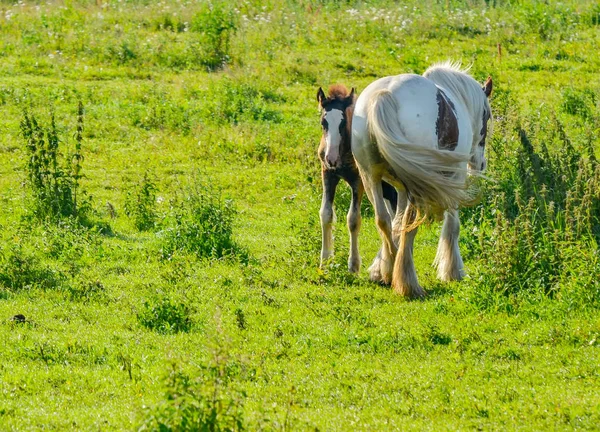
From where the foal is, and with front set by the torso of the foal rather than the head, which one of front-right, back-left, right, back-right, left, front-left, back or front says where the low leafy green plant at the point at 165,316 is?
front

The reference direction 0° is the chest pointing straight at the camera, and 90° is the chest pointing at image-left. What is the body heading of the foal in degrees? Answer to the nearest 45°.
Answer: approximately 45°

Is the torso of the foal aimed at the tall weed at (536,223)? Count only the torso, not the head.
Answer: no

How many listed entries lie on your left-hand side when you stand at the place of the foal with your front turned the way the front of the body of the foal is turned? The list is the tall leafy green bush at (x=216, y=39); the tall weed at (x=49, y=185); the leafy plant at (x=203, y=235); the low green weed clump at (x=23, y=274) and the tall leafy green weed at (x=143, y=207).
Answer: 0

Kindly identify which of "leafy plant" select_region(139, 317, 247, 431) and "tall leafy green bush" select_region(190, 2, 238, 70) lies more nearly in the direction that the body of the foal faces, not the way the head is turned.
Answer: the leafy plant

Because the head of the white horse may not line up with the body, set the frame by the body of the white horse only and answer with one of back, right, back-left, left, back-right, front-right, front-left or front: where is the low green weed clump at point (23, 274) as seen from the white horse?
back-left

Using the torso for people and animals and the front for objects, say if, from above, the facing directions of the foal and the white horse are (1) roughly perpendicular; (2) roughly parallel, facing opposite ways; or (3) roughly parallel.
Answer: roughly parallel, facing opposite ways

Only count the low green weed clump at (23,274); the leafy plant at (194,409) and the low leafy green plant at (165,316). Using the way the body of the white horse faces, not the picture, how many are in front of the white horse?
0

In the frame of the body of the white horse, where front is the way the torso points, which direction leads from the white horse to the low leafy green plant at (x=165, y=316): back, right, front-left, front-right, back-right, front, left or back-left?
back

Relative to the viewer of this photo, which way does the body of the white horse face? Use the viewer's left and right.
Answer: facing away from the viewer and to the right of the viewer

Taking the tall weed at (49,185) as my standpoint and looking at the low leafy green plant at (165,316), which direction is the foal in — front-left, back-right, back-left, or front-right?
front-left

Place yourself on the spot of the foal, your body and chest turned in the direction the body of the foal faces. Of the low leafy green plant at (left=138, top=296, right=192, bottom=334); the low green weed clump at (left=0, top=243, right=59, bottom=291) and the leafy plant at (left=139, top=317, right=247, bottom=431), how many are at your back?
0

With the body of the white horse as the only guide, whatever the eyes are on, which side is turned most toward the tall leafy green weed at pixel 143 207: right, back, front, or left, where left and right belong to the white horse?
left

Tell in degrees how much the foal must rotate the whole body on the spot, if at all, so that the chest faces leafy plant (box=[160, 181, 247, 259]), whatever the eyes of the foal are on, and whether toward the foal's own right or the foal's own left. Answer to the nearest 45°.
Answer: approximately 45° to the foal's own right
